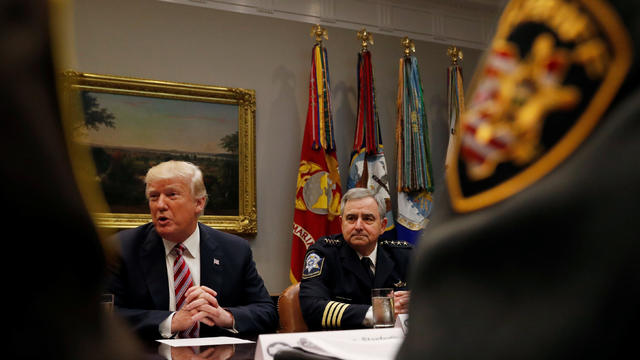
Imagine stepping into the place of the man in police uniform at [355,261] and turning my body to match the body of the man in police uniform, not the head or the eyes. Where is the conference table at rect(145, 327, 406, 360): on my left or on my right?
on my right

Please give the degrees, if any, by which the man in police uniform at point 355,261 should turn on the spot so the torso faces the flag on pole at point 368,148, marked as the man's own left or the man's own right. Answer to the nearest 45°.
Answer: approximately 135° to the man's own left

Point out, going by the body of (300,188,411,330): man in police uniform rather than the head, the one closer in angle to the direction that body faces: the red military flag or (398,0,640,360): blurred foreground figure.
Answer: the blurred foreground figure

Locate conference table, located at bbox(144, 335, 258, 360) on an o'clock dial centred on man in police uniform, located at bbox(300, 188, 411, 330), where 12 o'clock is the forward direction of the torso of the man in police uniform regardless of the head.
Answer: The conference table is roughly at 2 o'clock from the man in police uniform.

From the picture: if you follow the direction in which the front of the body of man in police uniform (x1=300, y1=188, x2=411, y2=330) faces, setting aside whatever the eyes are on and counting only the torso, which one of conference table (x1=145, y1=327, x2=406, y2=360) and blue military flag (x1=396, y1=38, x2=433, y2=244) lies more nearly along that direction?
the conference table

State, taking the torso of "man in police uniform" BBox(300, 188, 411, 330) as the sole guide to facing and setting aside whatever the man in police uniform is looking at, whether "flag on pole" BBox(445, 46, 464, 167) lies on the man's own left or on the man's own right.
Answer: on the man's own left

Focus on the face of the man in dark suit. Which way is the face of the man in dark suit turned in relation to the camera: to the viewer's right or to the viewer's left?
to the viewer's left

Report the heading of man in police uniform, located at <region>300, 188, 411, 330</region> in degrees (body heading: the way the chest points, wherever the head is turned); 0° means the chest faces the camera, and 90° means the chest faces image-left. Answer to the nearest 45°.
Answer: approximately 315°

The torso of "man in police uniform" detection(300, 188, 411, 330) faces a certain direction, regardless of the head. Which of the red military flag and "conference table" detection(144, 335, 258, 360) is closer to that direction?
the conference table

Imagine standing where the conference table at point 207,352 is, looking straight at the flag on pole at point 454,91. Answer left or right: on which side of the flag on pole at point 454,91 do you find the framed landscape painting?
left

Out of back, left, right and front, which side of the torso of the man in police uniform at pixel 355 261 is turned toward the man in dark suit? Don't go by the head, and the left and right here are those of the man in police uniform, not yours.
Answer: right
